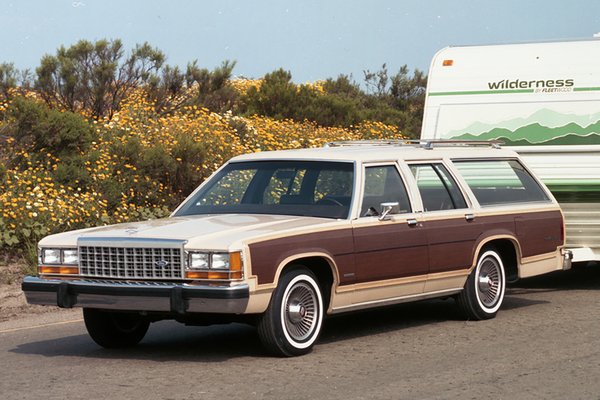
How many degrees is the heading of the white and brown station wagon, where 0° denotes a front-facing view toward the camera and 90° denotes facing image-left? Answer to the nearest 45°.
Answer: approximately 45°

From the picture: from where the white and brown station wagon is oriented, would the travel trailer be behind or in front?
behind
